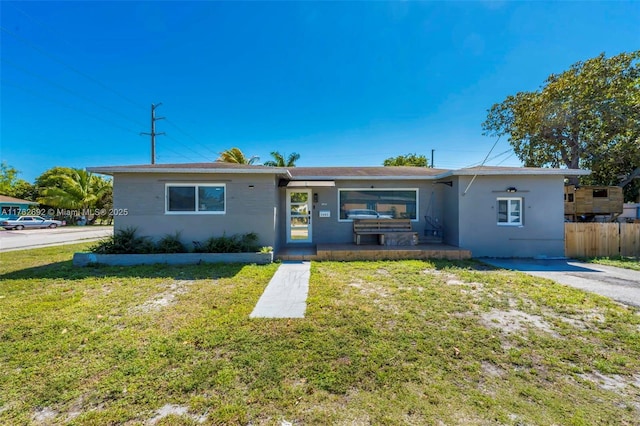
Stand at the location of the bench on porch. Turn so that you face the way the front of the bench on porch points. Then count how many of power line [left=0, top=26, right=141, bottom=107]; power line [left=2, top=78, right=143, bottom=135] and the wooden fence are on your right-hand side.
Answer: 2

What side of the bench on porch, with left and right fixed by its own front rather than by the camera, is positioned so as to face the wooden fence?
left

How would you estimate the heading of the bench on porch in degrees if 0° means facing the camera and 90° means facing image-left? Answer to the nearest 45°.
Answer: approximately 0°

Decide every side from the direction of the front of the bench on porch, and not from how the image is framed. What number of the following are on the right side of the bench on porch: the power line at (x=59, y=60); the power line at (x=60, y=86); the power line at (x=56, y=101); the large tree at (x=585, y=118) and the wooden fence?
3

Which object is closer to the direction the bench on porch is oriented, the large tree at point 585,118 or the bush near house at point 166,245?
the bush near house

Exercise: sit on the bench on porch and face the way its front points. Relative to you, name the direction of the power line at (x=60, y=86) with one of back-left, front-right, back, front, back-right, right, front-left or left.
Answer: right

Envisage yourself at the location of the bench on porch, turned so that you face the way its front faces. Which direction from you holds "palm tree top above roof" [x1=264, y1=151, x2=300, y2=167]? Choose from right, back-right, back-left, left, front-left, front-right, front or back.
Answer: back-right

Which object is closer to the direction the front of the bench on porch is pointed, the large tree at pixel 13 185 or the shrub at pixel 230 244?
the shrub

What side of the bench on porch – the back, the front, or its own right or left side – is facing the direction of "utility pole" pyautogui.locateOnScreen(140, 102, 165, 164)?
back

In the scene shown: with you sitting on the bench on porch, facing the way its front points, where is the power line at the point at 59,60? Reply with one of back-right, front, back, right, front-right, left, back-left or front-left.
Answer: right

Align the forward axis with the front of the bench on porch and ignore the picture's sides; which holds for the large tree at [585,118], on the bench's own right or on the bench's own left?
on the bench's own left

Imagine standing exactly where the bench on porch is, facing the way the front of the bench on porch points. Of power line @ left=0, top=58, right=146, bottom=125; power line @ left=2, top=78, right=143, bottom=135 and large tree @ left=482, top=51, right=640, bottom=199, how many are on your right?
2

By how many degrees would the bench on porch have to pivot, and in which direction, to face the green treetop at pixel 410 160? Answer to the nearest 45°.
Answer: approximately 180°

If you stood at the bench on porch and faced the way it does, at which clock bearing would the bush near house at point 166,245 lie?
The bush near house is roughly at 2 o'clock from the bench on porch.

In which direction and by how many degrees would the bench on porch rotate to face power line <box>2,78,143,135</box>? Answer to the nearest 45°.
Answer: approximately 90° to its right

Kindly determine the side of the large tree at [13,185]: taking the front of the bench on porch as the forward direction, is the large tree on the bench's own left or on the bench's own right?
on the bench's own right
